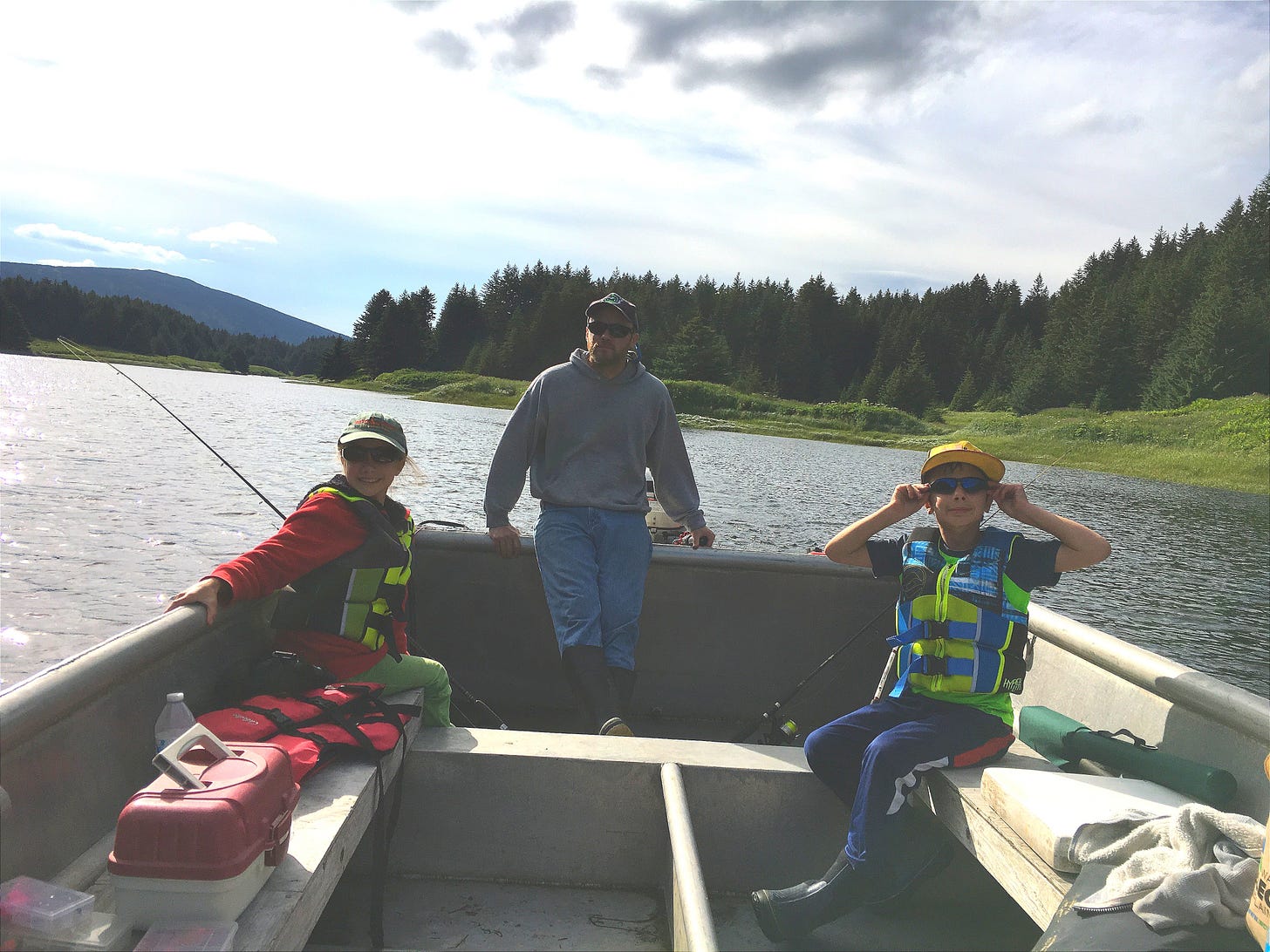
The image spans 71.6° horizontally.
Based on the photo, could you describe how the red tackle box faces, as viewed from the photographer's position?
facing to the right of the viewer

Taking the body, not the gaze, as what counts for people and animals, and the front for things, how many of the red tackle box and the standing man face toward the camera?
1

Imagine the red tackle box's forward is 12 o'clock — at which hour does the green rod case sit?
The green rod case is roughly at 12 o'clock from the red tackle box.

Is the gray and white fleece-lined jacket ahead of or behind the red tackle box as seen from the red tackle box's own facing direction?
ahead

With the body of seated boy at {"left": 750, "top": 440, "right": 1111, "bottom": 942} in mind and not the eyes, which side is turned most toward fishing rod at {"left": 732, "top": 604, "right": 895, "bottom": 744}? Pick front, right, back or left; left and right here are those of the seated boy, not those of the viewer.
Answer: right

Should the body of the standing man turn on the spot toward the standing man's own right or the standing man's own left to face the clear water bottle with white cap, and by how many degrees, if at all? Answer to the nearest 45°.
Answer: approximately 45° to the standing man's own right
